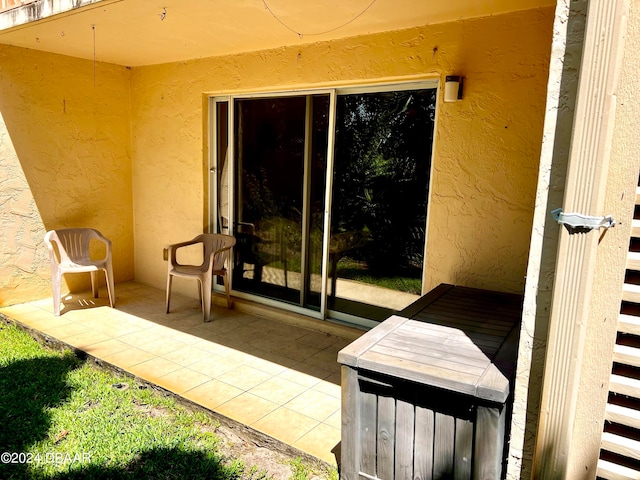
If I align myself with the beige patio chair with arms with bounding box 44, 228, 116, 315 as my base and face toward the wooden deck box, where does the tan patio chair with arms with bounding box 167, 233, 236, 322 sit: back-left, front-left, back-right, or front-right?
front-left

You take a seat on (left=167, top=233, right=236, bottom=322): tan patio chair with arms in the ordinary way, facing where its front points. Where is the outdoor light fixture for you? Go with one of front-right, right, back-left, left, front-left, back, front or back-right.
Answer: left

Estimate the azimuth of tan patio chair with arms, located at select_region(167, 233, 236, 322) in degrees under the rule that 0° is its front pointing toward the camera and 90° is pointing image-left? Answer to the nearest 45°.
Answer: approximately 45°

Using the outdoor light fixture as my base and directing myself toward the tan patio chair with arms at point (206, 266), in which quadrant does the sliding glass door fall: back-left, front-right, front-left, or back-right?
front-right

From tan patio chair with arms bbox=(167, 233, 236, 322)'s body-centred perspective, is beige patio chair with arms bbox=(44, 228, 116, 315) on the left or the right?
on its right

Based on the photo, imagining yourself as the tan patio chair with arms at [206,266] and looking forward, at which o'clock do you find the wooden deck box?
The wooden deck box is roughly at 10 o'clock from the tan patio chair with arms.
